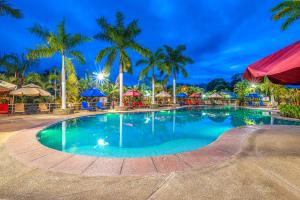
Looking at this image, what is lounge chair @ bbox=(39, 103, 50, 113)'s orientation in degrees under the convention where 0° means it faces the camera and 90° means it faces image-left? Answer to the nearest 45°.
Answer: approximately 315°

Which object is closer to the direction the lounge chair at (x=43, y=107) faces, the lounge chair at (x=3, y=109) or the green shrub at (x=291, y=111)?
the green shrub

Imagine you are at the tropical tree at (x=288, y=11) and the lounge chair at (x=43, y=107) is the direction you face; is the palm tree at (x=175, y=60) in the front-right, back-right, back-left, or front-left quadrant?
front-right

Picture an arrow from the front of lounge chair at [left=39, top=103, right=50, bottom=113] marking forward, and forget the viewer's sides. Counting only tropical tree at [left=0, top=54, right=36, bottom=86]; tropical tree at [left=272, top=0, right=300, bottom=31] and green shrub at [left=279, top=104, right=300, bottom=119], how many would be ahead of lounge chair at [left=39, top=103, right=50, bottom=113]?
2

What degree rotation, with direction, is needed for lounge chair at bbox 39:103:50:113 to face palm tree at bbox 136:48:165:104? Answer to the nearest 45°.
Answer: approximately 45° to its left

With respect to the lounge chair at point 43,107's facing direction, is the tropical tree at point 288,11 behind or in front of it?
in front

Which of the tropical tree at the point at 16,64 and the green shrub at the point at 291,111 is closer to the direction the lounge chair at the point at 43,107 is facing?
the green shrub
